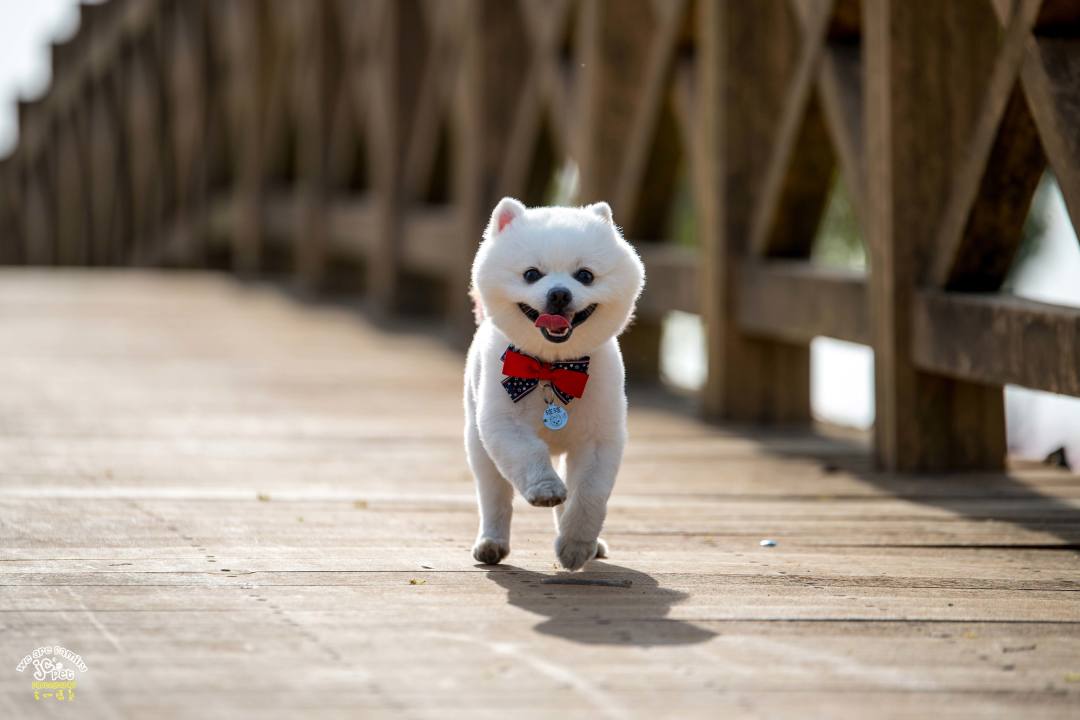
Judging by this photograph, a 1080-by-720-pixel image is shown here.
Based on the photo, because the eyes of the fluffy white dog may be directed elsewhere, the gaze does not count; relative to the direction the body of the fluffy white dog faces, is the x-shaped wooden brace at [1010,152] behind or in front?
behind

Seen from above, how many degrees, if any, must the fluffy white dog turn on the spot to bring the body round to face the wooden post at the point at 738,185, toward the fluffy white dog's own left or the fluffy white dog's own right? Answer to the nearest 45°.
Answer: approximately 180°

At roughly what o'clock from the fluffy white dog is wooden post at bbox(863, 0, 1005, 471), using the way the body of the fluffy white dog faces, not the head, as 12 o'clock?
The wooden post is roughly at 7 o'clock from the fluffy white dog.

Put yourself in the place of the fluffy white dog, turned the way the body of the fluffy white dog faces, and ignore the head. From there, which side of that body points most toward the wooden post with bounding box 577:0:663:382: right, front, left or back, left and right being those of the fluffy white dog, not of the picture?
back

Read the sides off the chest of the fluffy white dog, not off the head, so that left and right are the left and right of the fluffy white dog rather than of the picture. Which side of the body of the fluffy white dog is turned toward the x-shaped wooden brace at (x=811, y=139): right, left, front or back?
back

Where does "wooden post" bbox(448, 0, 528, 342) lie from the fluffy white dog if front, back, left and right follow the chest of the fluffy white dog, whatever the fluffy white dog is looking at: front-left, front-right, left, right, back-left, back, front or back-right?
back

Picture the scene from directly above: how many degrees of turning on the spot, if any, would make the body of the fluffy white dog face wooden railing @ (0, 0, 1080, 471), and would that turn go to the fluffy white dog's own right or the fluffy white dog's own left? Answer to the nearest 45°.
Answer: approximately 180°

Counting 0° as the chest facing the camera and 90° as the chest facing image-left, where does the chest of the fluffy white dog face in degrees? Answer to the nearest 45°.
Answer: approximately 0°

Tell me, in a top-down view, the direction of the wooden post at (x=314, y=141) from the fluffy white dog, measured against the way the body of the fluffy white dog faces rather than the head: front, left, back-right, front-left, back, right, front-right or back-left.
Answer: back

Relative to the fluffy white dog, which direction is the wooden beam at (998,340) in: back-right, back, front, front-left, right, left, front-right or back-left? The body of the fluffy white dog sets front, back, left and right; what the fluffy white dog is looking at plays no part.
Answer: back-left
